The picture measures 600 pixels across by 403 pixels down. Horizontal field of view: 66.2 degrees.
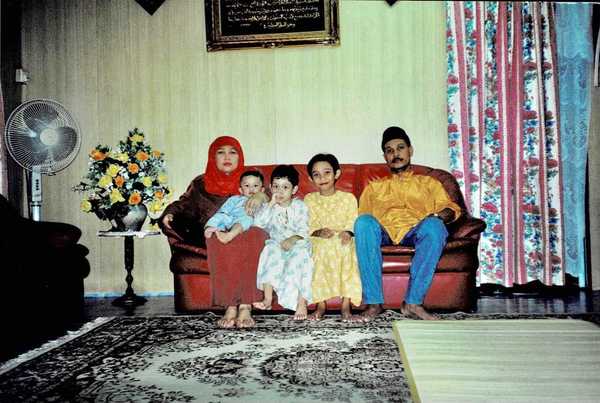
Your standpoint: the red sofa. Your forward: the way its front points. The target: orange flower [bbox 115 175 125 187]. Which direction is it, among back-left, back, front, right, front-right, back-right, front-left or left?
right

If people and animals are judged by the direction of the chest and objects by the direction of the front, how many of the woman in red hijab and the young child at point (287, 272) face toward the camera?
2

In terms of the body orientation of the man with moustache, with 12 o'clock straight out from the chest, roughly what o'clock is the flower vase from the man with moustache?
The flower vase is roughly at 3 o'clock from the man with moustache.

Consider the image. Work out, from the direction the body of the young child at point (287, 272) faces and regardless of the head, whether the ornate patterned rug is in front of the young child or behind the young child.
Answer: in front

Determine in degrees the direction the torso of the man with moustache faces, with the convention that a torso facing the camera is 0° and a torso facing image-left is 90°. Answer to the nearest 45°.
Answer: approximately 0°

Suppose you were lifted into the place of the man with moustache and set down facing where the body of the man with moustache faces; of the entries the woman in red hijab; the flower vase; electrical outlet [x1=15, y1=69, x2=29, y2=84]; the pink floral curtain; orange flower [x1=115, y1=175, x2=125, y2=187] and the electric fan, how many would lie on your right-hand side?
5

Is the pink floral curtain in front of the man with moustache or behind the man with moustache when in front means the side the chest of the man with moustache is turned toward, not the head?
behind

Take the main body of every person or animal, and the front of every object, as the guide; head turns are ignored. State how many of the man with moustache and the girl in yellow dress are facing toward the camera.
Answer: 2
